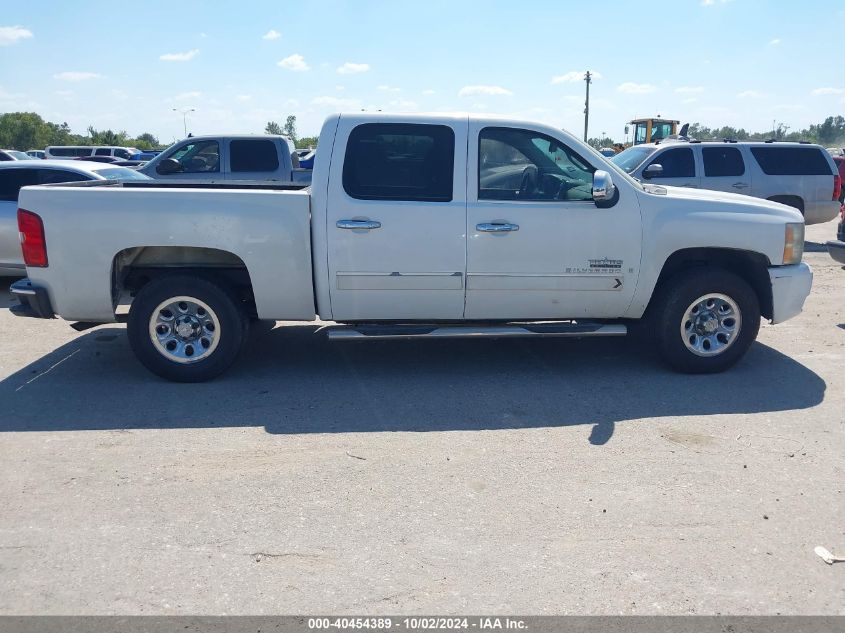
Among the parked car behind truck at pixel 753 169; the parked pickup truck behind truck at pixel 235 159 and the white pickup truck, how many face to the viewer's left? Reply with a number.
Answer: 2

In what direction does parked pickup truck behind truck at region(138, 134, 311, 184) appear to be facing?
to the viewer's left

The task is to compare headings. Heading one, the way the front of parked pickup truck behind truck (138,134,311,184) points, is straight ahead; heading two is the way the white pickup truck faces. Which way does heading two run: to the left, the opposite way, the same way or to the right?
the opposite way

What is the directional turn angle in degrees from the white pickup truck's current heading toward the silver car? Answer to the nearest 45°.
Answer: approximately 135° to its left

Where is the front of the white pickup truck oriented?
to the viewer's right

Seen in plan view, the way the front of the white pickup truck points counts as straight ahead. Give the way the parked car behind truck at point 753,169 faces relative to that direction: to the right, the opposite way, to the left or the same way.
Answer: the opposite way

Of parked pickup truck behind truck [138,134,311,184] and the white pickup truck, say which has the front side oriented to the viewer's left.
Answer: the parked pickup truck behind truck

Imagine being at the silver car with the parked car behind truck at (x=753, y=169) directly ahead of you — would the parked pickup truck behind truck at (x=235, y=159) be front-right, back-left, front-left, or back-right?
front-left

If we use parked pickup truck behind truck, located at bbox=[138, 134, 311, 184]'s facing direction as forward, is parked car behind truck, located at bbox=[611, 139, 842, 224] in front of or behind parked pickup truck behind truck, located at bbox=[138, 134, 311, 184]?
behind

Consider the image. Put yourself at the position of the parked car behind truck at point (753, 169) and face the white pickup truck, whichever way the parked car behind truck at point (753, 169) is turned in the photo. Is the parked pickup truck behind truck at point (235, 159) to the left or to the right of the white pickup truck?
right

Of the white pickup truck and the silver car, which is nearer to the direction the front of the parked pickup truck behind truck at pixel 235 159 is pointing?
the silver car

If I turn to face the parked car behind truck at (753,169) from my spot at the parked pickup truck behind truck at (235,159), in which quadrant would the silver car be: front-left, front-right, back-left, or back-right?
back-right

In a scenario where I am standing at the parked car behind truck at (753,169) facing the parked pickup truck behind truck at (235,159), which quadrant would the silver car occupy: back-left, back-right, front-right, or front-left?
front-left

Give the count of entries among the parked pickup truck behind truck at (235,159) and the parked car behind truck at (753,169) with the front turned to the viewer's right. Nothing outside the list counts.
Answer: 0

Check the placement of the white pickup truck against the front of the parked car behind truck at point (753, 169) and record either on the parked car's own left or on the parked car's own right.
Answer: on the parked car's own left

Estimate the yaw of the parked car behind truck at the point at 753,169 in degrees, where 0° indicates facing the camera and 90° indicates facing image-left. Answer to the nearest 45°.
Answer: approximately 90°

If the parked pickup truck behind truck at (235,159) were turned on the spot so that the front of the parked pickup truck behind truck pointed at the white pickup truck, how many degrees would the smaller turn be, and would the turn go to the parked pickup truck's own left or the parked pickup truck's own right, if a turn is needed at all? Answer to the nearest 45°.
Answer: approximately 90° to the parked pickup truck's own left

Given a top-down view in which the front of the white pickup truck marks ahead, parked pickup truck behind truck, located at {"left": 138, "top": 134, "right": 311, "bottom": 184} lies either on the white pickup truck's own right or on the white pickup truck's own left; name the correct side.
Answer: on the white pickup truck's own left
